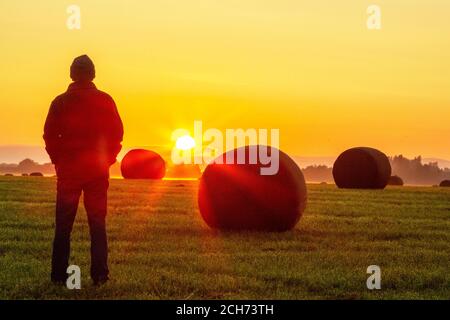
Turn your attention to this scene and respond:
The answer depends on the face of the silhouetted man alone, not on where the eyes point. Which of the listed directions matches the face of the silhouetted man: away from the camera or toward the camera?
away from the camera

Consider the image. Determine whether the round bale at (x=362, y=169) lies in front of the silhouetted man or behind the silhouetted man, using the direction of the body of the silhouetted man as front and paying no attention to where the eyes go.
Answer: in front

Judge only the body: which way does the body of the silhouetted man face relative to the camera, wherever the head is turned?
away from the camera

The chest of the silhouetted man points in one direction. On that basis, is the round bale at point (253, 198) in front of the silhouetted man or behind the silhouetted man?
in front
